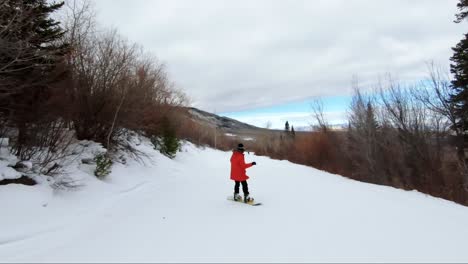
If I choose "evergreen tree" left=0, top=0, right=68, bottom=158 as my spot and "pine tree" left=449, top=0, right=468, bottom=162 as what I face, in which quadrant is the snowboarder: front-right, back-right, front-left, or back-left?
front-right

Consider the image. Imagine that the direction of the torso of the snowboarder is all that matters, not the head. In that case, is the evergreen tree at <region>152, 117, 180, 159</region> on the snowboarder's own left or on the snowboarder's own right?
on the snowboarder's own left

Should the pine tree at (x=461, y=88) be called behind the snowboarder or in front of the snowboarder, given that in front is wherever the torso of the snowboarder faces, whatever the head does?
in front

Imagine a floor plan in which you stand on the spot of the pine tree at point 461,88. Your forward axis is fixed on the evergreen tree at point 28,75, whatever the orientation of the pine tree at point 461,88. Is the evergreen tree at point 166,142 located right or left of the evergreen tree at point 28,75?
right
